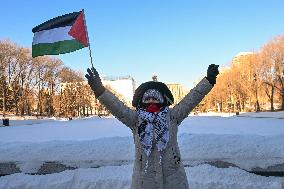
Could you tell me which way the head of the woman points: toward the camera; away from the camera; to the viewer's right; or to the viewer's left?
toward the camera

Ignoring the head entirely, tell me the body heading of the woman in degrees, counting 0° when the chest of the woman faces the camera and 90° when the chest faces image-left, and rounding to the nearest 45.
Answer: approximately 0°

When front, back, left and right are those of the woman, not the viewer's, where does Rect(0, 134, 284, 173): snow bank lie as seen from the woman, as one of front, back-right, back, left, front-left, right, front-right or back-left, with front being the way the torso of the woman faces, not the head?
back
